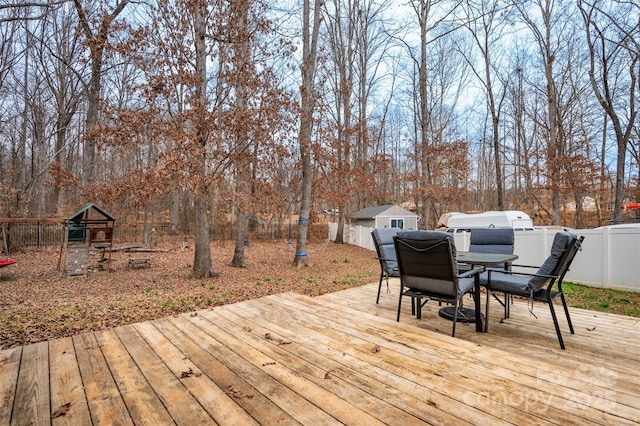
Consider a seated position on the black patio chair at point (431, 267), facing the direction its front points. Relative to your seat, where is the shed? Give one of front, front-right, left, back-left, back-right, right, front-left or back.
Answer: front-left

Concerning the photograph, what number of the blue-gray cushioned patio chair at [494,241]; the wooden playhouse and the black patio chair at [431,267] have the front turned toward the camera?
2

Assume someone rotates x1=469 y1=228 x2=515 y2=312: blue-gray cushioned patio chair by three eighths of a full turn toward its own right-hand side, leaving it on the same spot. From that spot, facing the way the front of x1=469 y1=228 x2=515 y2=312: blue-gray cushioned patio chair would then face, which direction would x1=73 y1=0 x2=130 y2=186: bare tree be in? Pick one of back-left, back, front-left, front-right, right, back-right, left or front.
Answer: front-left

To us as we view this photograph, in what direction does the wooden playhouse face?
facing the viewer

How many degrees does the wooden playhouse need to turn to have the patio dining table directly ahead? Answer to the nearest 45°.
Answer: approximately 45° to its left

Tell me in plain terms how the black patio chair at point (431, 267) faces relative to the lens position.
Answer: facing away from the viewer and to the right of the viewer

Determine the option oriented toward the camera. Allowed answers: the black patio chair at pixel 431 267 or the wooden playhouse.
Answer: the wooden playhouse

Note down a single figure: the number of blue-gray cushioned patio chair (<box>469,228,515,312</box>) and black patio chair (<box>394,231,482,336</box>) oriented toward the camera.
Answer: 1

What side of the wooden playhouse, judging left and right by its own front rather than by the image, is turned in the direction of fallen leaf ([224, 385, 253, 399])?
front

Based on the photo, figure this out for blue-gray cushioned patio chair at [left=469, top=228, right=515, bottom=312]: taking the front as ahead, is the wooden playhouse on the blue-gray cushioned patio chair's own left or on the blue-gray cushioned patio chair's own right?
on the blue-gray cushioned patio chair's own right

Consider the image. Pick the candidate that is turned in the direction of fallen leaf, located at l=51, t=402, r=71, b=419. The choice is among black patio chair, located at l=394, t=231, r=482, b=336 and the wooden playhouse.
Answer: the wooden playhouse

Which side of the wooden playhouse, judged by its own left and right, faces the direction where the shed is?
left

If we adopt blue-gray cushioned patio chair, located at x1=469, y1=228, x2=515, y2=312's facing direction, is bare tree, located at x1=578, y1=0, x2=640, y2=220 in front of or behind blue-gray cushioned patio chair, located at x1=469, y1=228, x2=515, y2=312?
behind

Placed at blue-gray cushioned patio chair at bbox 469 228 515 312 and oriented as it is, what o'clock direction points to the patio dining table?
The patio dining table is roughly at 12 o'clock from the blue-gray cushioned patio chair.

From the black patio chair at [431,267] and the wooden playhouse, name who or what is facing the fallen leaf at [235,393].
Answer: the wooden playhouse
